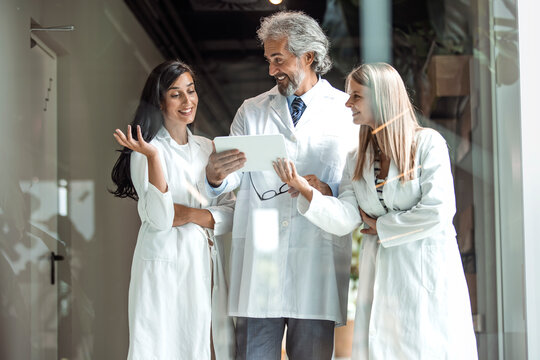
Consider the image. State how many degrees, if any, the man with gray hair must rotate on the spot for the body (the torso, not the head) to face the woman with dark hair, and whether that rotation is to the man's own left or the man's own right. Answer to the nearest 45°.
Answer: approximately 90° to the man's own right

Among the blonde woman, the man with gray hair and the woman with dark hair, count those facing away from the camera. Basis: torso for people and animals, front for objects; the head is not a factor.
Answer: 0

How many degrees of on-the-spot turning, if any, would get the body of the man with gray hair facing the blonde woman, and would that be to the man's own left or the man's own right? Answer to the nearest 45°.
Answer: approximately 45° to the man's own left

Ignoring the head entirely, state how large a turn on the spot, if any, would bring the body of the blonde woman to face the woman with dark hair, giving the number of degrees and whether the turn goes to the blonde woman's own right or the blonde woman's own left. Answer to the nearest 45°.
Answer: approximately 45° to the blonde woman's own right

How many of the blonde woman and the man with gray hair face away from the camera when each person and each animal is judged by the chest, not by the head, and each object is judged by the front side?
0

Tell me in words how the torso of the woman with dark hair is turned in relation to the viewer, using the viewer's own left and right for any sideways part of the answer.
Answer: facing the viewer and to the right of the viewer

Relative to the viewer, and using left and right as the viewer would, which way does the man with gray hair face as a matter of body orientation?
facing the viewer

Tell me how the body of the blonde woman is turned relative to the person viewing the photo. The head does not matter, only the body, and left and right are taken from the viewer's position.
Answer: facing the viewer and to the left of the viewer

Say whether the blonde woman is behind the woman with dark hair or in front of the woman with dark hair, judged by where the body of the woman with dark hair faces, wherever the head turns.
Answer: in front

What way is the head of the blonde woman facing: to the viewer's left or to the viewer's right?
to the viewer's left

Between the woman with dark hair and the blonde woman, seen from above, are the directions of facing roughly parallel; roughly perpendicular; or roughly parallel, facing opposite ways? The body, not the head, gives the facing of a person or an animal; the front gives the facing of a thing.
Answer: roughly perpendicular

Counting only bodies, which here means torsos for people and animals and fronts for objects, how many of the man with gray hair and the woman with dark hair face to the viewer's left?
0
